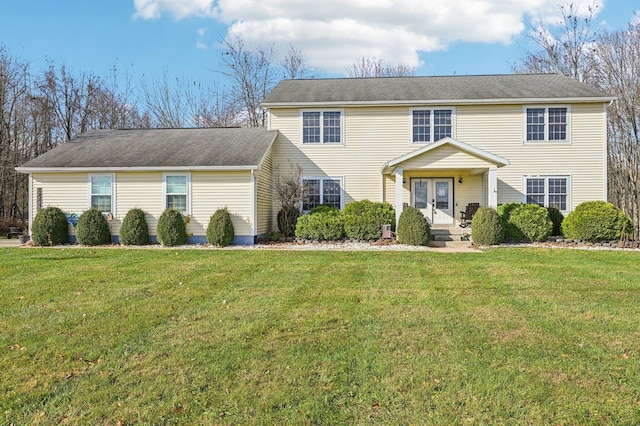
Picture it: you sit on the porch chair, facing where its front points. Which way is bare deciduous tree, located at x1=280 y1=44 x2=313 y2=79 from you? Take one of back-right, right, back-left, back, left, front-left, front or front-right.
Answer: right

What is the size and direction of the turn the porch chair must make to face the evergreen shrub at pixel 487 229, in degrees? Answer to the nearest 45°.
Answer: approximately 45° to its left

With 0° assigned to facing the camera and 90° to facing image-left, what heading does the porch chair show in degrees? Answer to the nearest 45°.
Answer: approximately 45°

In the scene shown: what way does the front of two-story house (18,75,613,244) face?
toward the camera

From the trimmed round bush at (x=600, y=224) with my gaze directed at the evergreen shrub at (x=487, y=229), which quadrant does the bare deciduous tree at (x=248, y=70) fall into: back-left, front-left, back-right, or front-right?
front-right

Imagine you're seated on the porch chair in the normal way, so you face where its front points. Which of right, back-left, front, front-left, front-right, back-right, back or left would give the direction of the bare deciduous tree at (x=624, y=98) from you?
back

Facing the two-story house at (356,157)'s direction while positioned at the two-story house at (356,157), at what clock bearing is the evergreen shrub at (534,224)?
The evergreen shrub is roughly at 10 o'clock from the two-story house.

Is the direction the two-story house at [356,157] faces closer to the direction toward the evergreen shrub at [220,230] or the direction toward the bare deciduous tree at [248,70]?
the evergreen shrub

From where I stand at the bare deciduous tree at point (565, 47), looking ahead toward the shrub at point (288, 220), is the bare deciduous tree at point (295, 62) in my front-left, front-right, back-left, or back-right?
front-right

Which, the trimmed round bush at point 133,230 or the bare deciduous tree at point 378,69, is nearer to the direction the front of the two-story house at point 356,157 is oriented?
the trimmed round bush

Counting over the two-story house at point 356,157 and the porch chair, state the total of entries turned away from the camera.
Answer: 0

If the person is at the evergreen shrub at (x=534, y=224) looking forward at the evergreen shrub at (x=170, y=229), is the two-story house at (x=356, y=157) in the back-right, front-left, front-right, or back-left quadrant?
front-right

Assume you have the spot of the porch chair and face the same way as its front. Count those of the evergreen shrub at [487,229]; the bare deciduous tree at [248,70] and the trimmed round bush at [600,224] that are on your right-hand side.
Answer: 1

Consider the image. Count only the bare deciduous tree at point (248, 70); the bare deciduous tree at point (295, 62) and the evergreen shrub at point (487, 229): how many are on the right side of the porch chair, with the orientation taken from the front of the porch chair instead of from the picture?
2
